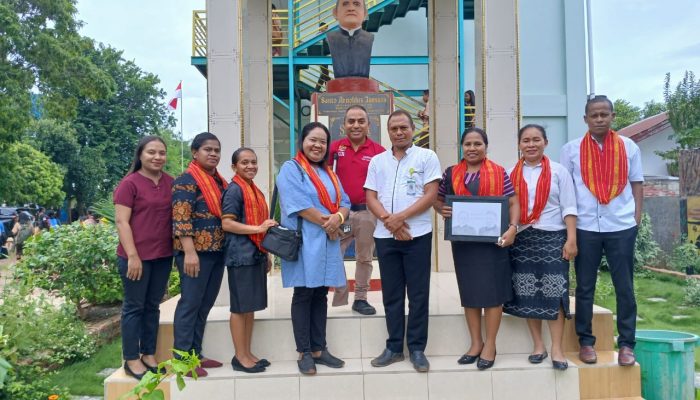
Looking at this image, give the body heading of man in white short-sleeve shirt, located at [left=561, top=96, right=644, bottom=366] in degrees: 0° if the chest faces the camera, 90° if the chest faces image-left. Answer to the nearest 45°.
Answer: approximately 0°

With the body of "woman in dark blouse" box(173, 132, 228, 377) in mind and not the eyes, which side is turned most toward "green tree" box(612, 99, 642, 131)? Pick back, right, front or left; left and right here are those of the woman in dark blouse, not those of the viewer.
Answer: left

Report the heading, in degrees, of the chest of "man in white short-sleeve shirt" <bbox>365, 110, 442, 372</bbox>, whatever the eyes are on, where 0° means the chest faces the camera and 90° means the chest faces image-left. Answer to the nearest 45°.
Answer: approximately 0°

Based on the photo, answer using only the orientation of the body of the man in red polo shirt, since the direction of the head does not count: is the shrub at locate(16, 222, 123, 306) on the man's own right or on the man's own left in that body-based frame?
on the man's own right

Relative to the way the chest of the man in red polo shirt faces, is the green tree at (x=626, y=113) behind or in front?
behind

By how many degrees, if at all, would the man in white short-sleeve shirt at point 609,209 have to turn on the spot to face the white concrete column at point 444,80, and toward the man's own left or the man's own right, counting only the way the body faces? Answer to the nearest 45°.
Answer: approximately 135° to the man's own right

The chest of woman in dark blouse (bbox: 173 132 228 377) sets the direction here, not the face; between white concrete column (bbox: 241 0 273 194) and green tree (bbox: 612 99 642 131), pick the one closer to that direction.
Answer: the green tree

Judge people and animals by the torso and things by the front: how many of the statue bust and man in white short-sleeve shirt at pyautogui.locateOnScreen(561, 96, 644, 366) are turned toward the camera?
2

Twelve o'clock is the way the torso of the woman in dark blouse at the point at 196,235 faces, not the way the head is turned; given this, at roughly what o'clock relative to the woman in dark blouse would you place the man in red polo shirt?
The man in red polo shirt is roughly at 10 o'clock from the woman in dark blouse.

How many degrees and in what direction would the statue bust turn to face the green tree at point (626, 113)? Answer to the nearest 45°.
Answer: approximately 135° to its left
